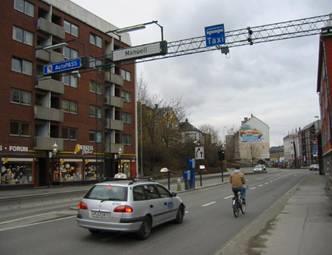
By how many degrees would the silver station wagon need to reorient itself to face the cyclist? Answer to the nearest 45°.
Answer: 0° — it already faces them

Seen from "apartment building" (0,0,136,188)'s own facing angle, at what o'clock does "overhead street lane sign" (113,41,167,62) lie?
The overhead street lane sign is roughly at 1 o'clock from the apartment building.

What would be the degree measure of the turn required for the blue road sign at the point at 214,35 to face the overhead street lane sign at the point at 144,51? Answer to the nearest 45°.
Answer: approximately 90° to its right

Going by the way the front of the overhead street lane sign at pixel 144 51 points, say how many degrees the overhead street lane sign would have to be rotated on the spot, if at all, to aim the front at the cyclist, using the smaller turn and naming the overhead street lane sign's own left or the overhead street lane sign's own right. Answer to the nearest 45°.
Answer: approximately 45° to the overhead street lane sign's own left

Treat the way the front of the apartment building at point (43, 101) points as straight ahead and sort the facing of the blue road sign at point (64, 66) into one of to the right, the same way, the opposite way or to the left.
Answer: to the right

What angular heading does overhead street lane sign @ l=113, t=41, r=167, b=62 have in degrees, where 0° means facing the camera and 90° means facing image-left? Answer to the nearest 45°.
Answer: approximately 45°

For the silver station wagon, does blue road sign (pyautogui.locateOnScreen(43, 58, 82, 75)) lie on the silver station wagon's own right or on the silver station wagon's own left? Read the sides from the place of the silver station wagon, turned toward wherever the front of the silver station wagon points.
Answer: on the silver station wagon's own left

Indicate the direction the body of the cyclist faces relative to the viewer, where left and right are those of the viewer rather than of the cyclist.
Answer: facing away from the viewer

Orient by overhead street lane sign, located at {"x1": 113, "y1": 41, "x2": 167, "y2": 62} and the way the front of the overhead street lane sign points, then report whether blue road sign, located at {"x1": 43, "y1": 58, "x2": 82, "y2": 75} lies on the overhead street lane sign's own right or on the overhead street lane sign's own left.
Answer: on the overhead street lane sign's own right

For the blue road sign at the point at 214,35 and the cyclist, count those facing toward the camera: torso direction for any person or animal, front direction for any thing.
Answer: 1

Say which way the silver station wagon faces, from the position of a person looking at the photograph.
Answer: facing away from the viewer and to the right of the viewer
